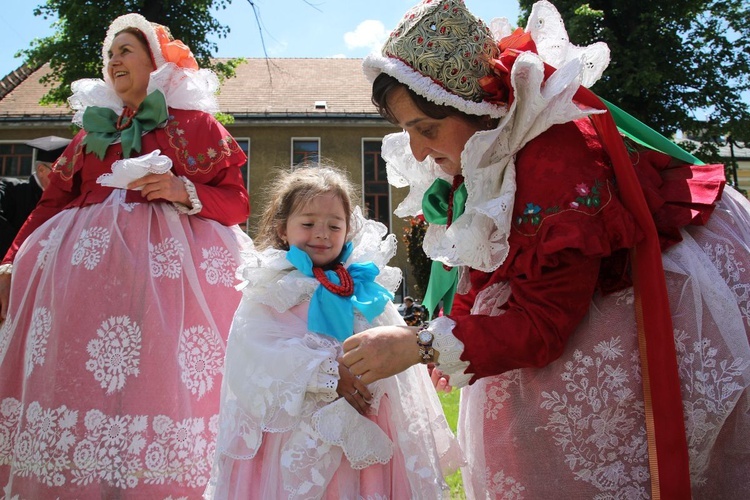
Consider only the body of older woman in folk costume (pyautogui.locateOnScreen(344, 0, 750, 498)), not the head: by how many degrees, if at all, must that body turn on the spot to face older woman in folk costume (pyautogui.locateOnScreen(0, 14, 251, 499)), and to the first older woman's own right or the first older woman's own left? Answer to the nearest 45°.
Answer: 0° — they already face them

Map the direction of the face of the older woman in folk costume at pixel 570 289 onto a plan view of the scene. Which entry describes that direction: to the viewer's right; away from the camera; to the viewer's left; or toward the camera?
to the viewer's left

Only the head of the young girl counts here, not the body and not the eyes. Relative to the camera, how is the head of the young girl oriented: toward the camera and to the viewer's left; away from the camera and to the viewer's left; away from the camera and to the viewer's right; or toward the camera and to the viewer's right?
toward the camera and to the viewer's right

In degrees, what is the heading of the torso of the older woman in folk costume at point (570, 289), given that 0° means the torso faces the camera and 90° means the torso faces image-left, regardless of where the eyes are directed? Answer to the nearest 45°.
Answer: approximately 90°
